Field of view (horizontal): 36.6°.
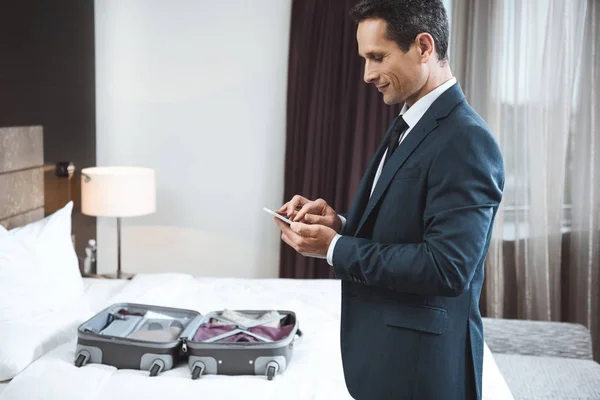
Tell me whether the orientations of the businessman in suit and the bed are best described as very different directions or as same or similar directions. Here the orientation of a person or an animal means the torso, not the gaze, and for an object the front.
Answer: very different directions

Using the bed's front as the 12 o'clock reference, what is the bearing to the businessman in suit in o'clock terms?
The businessman in suit is roughly at 2 o'clock from the bed.

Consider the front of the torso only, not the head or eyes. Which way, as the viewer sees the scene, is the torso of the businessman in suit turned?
to the viewer's left

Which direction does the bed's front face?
to the viewer's right

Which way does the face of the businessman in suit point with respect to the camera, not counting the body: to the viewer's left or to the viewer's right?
to the viewer's left

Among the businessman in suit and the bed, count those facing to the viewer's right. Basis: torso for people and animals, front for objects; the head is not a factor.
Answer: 1

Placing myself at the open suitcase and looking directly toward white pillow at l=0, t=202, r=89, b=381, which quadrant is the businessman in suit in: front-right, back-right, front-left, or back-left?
back-left

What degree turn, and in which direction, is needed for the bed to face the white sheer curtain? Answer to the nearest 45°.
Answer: approximately 45° to its left
